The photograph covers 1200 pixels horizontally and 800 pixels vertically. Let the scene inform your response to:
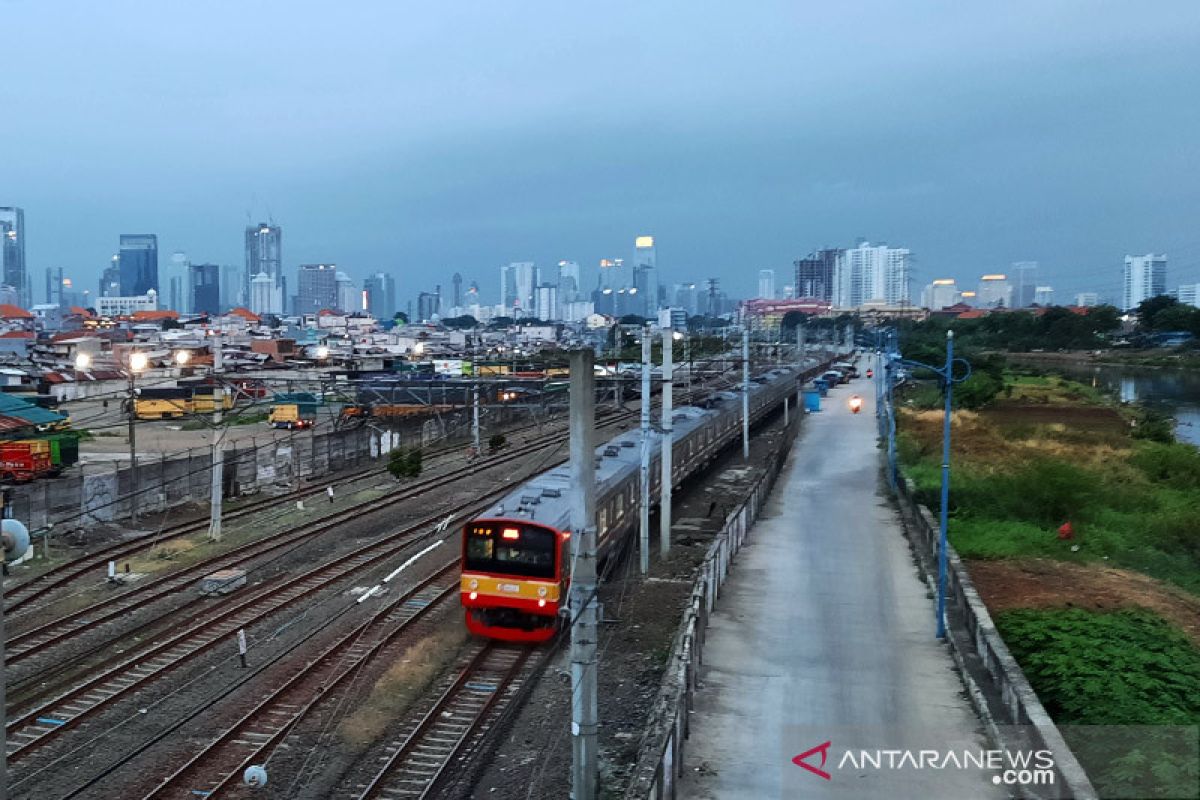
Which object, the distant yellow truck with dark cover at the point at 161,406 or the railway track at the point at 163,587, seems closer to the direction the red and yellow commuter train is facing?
the railway track

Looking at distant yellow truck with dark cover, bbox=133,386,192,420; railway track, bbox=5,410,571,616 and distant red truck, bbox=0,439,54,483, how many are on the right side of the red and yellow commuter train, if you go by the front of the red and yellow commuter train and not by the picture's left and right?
3

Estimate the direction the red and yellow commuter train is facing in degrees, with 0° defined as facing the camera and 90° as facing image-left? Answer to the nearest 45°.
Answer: approximately 45°

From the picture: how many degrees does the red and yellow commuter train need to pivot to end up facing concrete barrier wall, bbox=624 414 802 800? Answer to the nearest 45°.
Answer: approximately 90° to its left

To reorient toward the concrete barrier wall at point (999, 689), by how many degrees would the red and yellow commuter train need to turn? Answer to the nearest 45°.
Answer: approximately 90° to its left

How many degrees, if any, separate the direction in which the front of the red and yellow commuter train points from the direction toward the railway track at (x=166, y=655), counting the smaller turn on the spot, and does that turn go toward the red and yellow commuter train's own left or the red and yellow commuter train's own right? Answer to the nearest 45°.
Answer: approximately 45° to the red and yellow commuter train's own right

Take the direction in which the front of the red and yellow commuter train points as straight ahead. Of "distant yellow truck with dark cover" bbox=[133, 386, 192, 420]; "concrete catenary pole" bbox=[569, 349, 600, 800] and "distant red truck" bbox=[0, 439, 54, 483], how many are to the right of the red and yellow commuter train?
2

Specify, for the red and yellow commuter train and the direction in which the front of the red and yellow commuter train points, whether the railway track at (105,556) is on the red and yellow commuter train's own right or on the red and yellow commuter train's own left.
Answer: on the red and yellow commuter train's own right

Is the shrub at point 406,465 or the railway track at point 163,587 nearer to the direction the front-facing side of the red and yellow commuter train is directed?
the railway track

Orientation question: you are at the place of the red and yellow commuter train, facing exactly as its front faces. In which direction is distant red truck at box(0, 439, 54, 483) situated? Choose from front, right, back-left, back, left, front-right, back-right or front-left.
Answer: right

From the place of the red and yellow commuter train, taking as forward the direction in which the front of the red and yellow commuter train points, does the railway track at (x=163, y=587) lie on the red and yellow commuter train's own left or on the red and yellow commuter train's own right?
on the red and yellow commuter train's own right

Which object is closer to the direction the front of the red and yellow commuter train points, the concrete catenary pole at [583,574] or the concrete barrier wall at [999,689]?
the concrete catenary pole
